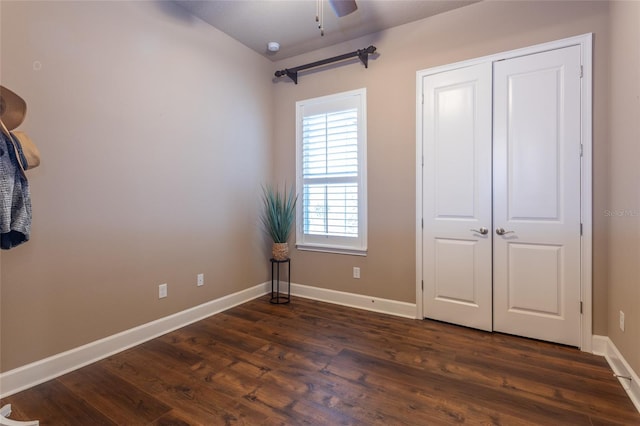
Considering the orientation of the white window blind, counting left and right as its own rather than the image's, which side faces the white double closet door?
left

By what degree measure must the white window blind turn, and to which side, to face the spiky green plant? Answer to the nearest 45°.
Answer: approximately 45° to its right

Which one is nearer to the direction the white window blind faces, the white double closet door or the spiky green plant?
the spiky green plant

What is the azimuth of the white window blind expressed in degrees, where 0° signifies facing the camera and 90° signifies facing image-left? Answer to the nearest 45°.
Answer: approximately 45°
